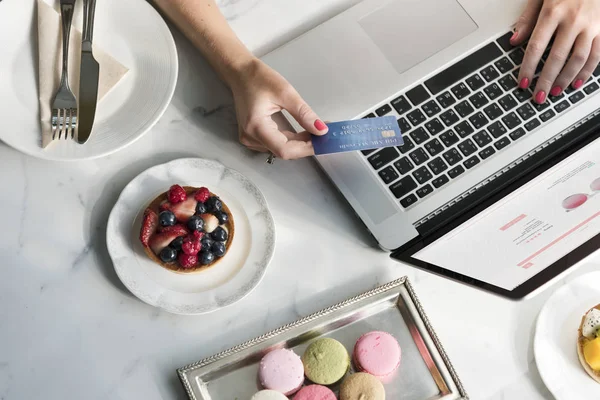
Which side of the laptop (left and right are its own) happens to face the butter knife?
left

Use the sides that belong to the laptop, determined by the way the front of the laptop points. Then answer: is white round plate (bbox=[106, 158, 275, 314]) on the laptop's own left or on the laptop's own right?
on the laptop's own left

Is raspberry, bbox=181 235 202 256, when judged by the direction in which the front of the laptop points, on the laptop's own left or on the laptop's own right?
on the laptop's own left

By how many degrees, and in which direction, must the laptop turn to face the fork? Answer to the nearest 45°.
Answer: approximately 90° to its left

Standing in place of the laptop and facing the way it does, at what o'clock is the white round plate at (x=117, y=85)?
The white round plate is roughly at 9 o'clock from the laptop.

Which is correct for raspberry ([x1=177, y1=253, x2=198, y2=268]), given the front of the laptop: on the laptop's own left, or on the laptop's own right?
on the laptop's own left

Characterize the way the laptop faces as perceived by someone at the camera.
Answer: facing away from the viewer and to the left of the viewer

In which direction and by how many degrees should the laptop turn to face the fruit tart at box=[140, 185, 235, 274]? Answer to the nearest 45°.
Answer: approximately 90° to its left
